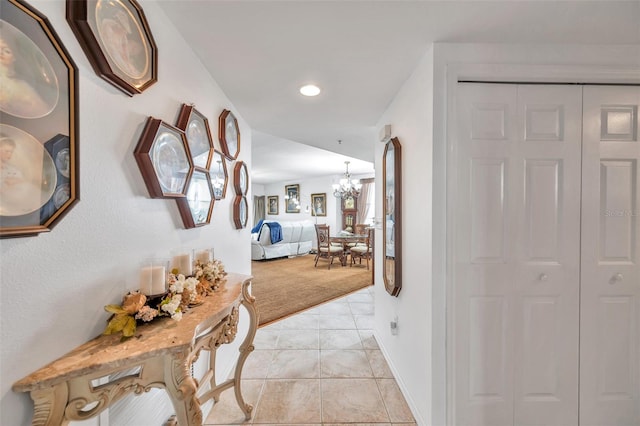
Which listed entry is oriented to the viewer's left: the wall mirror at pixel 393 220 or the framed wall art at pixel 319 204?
the wall mirror

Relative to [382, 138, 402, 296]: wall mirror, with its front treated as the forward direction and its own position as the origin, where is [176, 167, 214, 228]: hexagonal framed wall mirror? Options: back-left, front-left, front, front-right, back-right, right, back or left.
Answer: front-left

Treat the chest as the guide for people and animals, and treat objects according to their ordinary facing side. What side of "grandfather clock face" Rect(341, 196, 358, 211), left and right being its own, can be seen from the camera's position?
front

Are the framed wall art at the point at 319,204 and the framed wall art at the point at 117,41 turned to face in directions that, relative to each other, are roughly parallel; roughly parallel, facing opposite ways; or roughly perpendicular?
roughly perpendicular

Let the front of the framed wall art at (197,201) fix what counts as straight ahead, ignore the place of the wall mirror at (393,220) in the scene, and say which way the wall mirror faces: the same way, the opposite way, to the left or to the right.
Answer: the opposite way

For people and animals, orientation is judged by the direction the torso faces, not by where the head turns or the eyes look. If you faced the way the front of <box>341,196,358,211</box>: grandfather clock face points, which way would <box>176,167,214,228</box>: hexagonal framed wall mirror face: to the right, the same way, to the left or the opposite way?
to the left

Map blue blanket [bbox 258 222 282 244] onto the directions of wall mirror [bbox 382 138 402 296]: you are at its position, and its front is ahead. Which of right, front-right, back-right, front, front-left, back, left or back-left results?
front-right

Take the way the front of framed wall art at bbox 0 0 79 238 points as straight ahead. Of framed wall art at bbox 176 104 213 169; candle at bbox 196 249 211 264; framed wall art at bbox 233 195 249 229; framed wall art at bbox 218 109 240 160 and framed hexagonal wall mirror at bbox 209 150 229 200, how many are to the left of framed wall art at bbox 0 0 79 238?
5

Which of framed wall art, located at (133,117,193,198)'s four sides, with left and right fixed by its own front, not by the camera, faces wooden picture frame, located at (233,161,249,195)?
left

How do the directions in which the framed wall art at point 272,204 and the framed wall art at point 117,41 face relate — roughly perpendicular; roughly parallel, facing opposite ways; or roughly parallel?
roughly perpendicular

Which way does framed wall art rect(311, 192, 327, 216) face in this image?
toward the camera

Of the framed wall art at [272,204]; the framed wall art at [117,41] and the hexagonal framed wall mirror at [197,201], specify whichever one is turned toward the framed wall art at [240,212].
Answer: the framed wall art at [272,204]

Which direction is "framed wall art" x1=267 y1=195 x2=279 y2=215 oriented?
toward the camera

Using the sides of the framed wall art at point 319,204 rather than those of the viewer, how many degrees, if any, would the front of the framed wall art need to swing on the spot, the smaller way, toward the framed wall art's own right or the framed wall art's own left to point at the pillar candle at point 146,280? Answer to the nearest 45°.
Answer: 0° — it already faces it

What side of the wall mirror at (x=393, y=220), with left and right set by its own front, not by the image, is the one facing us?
left
